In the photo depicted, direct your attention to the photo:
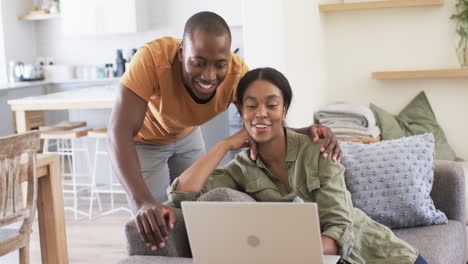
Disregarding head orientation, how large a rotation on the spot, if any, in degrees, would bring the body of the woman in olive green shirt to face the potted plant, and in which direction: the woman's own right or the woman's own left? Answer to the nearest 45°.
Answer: approximately 135° to the woman's own left

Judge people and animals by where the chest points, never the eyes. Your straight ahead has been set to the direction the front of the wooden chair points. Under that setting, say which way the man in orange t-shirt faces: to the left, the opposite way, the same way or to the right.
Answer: the opposite way

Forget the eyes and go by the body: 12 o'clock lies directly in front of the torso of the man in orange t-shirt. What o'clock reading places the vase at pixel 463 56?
The vase is roughly at 9 o'clock from the man in orange t-shirt.

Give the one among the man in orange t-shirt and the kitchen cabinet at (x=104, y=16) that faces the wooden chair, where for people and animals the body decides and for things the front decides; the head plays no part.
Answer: the kitchen cabinet

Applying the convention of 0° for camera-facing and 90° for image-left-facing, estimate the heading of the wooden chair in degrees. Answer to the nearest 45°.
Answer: approximately 135°

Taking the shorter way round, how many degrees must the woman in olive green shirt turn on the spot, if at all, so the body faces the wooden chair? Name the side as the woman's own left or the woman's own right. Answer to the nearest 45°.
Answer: approximately 135° to the woman's own right

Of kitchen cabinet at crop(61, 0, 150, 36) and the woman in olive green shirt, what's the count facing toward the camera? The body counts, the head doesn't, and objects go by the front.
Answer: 2

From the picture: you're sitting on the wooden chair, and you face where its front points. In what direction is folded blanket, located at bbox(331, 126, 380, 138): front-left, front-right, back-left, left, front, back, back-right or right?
back-right

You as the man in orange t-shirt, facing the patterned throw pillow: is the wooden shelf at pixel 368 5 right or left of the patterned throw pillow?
left
